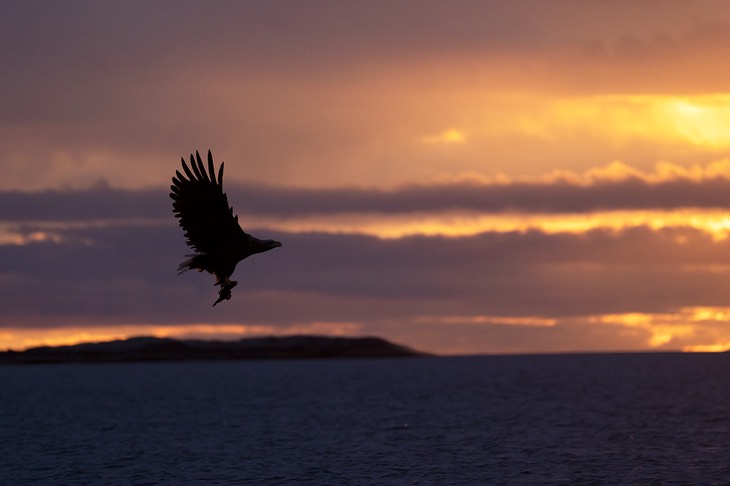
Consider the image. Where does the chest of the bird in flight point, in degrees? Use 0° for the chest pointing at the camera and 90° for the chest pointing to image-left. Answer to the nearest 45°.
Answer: approximately 270°
